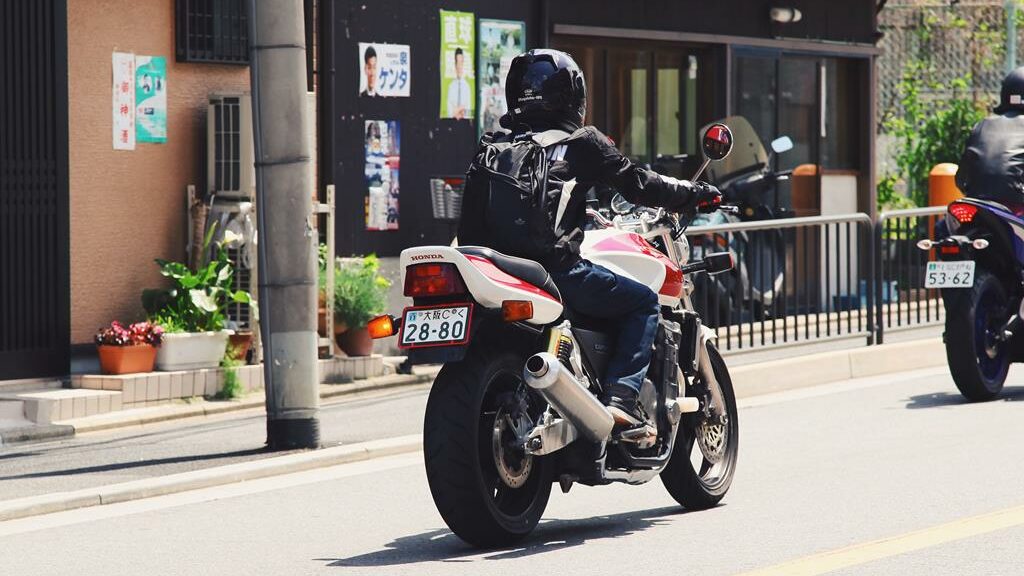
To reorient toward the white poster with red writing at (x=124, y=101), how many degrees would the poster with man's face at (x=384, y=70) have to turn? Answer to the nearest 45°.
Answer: approximately 90° to its right

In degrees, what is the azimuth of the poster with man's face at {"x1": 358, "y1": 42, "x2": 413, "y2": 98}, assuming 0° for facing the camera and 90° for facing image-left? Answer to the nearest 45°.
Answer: approximately 315°

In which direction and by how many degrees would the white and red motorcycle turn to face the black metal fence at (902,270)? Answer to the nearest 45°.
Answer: approximately 45° to its left

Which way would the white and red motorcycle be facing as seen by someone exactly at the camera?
facing away from the viewer and to the right of the viewer

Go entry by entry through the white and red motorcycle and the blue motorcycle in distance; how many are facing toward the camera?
0

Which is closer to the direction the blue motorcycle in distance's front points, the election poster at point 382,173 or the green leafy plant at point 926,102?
the green leafy plant

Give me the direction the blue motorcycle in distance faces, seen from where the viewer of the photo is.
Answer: facing away from the viewer and to the right of the viewer

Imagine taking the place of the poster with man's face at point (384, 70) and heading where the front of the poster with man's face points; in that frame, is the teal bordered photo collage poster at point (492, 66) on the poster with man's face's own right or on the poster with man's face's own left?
on the poster with man's face's own left

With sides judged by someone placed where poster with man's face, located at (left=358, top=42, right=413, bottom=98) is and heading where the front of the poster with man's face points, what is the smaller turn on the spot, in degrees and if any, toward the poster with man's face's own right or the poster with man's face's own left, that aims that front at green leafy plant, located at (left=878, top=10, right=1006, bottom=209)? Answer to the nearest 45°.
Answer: approximately 90° to the poster with man's face's own left
